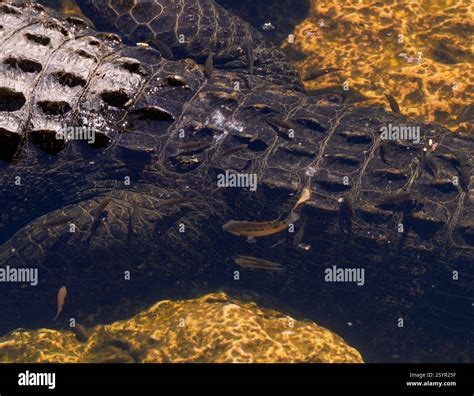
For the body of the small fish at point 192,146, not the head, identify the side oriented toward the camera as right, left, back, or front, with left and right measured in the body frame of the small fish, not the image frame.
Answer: left

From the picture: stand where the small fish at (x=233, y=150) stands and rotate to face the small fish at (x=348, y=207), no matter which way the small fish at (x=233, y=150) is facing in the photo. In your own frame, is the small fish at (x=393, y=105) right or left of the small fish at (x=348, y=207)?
left

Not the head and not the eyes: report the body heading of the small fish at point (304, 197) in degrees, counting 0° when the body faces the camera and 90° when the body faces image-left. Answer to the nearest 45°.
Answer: approximately 225°

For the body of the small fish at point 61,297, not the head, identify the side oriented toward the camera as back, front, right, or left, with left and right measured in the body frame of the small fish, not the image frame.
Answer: back
